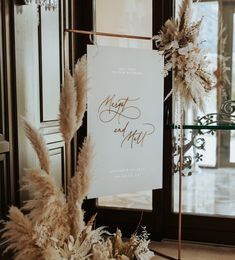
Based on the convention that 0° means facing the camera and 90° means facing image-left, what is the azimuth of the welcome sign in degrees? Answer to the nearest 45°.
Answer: approximately 315°

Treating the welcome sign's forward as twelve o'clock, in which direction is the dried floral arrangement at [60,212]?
The dried floral arrangement is roughly at 2 o'clock from the welcome sign.
